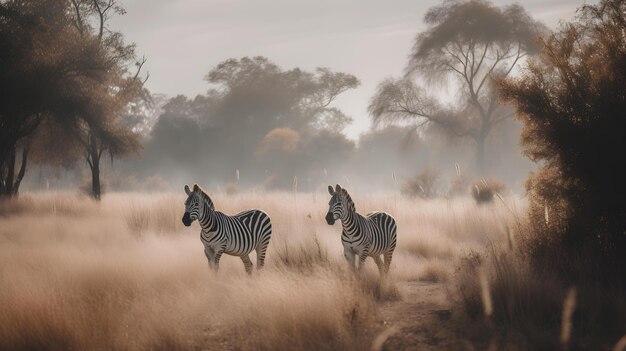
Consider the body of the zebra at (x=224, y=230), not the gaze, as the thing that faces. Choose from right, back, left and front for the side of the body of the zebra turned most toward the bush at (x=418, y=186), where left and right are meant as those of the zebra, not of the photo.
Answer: back

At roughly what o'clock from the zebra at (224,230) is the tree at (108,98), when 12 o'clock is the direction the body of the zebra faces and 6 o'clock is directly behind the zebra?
The tree is roughly at 4 o'clock from the zebra.

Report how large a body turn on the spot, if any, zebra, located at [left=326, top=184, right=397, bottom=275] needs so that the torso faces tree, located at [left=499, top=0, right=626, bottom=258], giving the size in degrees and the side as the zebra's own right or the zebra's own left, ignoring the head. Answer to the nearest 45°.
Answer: approximately 135° to the zebra's own left

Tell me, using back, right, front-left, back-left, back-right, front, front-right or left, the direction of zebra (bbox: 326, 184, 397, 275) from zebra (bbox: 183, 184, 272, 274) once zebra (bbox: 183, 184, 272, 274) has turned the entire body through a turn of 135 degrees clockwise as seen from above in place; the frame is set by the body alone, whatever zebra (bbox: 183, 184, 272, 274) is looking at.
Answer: right

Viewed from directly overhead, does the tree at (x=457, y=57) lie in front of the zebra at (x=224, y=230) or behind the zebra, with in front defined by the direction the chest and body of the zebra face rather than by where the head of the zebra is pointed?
behind

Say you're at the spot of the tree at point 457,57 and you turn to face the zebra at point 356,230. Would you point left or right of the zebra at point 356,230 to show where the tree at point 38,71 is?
right

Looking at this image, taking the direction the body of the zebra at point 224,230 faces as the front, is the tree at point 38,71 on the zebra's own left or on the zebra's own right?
on the zebra's own right

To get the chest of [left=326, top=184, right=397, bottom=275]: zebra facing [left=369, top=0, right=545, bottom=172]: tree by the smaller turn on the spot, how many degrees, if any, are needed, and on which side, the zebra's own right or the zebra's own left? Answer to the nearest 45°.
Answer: approximately 135° to the zebra's own right

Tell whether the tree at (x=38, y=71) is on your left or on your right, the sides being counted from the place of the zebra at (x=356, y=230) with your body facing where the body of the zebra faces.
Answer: on your right

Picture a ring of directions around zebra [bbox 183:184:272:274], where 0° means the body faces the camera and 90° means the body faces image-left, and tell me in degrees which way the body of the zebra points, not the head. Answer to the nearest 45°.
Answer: approximately 45°

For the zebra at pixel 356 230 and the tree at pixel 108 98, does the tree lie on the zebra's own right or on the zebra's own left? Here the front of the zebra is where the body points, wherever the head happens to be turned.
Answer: on the zebra's own right

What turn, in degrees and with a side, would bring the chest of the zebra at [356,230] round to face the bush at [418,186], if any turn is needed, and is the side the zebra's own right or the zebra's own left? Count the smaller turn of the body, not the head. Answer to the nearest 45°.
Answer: approximately 135° to the zebra's own right

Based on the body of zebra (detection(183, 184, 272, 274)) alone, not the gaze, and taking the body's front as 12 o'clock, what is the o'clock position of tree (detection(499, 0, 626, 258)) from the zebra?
The tree is roughly at 8 o'clock from the zebra.

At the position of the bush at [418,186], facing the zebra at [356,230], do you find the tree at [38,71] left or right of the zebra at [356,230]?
right
